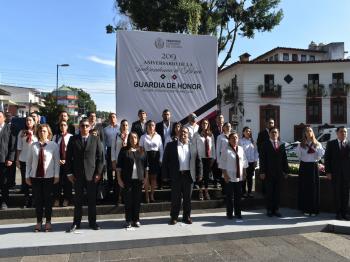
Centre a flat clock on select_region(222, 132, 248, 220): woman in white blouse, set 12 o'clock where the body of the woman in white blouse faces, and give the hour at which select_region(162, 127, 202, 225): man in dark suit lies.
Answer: The man in dark suit is roughly at 2 o'clock from the woman in white blouse.

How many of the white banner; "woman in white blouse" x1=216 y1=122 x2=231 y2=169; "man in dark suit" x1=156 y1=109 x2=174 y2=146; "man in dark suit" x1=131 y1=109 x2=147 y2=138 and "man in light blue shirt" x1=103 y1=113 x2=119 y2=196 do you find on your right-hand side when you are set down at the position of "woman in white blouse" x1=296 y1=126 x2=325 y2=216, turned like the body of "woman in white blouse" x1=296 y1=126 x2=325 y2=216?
5

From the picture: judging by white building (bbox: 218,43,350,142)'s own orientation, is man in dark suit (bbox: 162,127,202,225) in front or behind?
in front

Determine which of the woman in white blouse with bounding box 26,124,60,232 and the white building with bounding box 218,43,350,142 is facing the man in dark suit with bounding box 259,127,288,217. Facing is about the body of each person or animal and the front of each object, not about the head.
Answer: the white building

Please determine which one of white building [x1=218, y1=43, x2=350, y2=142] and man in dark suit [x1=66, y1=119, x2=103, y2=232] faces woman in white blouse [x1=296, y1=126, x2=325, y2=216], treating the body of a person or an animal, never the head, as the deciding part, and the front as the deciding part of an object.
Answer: the white building

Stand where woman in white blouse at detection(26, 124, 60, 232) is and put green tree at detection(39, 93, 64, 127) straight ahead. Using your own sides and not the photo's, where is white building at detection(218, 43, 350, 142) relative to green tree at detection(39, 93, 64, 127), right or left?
right

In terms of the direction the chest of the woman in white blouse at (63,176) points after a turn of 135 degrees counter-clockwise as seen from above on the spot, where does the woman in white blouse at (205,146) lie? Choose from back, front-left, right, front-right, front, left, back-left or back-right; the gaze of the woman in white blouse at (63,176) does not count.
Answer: front-right

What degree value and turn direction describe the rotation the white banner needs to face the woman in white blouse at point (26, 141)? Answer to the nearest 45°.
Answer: approximately 45° to its right

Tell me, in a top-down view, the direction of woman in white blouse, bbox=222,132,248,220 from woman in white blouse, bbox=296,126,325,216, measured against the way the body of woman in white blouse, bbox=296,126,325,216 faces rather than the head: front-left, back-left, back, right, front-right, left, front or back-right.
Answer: front-right

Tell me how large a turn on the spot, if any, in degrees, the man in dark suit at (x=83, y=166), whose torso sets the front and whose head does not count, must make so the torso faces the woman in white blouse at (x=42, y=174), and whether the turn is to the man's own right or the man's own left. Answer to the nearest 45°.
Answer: approximately 90° to the man's own right

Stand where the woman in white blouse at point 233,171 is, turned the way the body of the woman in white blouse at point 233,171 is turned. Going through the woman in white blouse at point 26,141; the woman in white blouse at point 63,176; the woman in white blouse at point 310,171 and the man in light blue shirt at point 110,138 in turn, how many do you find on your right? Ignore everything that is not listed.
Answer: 3
